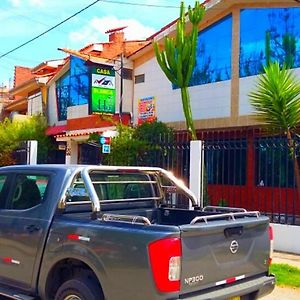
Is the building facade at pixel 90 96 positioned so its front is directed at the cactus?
no

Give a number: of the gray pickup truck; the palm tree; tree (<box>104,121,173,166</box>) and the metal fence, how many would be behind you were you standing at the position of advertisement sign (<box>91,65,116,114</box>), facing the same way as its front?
0

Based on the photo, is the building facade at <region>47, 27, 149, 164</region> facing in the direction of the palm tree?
no

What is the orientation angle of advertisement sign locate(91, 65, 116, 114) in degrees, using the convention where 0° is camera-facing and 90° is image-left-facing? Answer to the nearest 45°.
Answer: approximately 0°

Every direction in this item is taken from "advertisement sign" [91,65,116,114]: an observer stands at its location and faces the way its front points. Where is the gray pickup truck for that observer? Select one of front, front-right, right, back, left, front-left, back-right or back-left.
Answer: front

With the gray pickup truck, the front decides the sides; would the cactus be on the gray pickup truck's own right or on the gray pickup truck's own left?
on the gray pickup truck's own right

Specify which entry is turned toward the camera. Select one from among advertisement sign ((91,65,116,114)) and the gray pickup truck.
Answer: the advertisement sign

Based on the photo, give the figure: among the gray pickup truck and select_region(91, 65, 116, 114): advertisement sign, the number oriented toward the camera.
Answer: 1

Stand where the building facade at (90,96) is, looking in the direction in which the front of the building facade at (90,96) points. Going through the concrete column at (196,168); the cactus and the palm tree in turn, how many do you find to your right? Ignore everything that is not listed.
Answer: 0

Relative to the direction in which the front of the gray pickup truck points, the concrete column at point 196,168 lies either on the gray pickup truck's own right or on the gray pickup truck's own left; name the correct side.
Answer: on the gray pickup truck's own right

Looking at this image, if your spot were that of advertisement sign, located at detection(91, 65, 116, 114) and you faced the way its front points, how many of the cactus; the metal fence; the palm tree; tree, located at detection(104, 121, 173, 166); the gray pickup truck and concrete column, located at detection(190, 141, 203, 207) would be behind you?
0

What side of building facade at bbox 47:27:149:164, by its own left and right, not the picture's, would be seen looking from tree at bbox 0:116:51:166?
right

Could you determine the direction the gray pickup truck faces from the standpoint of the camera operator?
facing away from the viewer and to the left of the viewer

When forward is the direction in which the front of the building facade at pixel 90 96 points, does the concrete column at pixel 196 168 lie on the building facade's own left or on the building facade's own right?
on the building facade's own left

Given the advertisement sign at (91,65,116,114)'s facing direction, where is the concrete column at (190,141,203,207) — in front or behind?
in front

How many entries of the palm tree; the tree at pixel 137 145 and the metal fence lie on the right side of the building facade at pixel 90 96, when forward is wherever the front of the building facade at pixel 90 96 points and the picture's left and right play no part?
0

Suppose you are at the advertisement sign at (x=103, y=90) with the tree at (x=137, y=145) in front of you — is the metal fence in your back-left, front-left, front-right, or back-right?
front-left

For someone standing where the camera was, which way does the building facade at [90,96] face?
facing the viewer and to the left of the viewer

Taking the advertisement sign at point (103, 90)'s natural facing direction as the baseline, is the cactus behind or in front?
in front
